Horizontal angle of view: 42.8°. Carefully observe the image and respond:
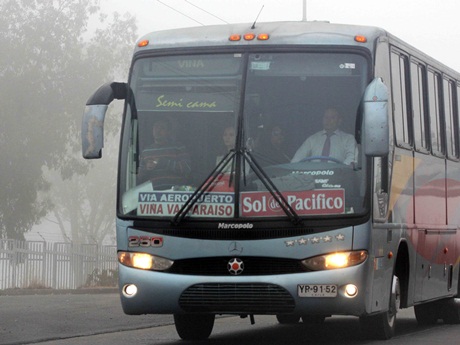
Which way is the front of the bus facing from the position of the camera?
facing the viewer

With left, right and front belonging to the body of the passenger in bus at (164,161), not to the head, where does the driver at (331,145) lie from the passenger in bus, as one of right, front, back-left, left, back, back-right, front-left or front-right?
left

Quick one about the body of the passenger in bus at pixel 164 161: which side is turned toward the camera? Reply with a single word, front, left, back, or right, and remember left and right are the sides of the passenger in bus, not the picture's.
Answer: front

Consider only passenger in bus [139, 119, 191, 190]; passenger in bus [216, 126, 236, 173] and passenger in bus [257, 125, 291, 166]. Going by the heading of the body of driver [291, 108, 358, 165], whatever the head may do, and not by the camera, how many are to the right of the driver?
3

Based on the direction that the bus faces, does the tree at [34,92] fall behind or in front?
behind

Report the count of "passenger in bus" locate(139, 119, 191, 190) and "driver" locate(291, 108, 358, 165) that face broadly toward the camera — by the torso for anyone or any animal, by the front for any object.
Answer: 2

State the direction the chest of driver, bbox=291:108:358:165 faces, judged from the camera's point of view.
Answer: toward the camera

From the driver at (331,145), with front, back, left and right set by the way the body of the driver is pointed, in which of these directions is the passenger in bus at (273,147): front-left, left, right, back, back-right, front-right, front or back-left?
right
